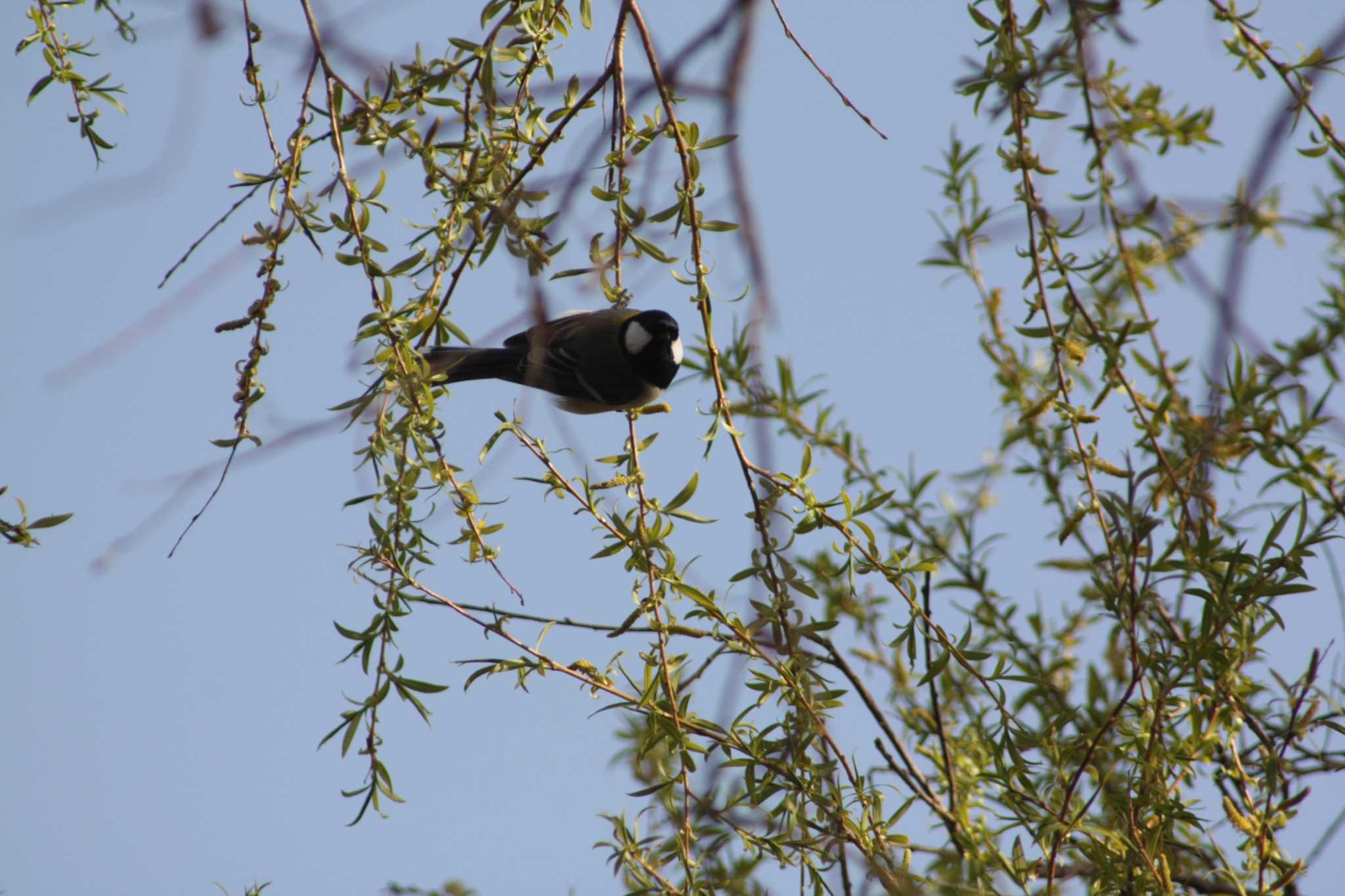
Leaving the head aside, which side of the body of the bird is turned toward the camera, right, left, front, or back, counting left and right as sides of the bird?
right
